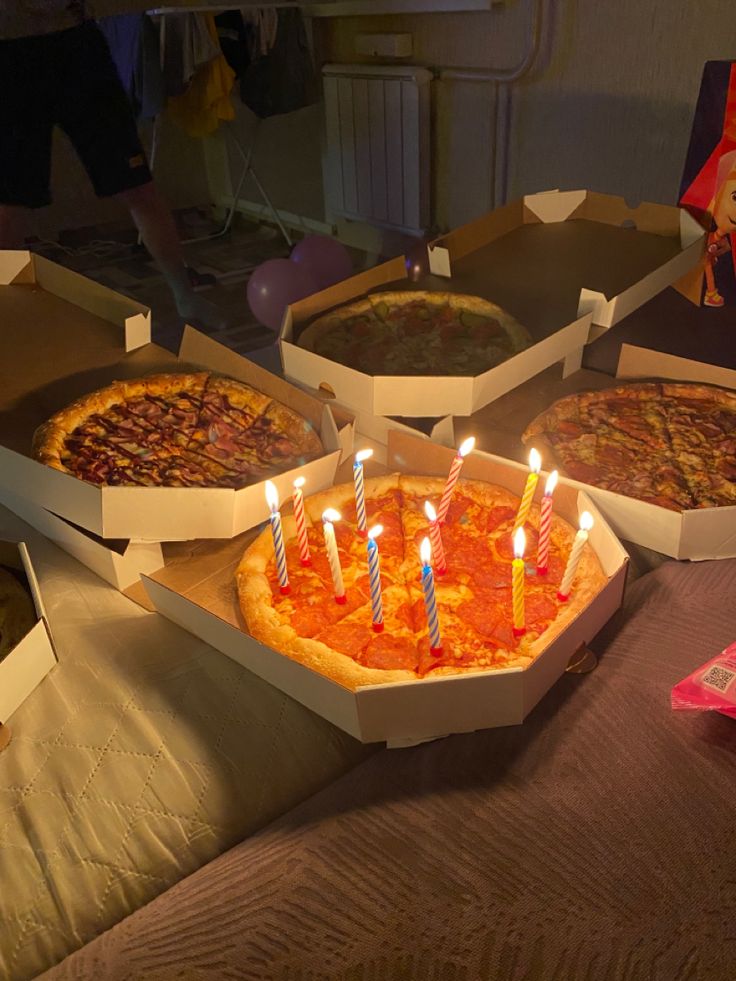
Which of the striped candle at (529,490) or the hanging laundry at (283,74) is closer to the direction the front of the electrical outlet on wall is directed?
the striped candle

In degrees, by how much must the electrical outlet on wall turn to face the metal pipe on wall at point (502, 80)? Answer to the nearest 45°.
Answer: approximately 45° to its left

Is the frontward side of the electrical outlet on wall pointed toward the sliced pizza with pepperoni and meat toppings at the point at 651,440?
yes

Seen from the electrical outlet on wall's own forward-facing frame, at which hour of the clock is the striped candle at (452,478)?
The striped candle is roughly at 12 o'clock from the electrical outlet on wall.

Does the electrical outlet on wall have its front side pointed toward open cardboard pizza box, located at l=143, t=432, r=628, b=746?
yes

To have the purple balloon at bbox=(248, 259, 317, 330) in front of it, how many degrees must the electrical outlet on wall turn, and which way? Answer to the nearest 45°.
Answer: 0° — it already faces it

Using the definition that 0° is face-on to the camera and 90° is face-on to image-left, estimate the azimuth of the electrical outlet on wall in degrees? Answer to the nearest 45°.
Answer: approximately 0°

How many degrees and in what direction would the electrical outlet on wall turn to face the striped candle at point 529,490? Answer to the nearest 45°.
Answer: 0° — it already faces it

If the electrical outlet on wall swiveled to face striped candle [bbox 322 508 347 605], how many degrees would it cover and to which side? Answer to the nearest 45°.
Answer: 0° — it already faces it

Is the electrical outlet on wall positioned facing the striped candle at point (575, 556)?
yes

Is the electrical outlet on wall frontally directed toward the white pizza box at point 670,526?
yes

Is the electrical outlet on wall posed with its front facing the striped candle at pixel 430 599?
yes

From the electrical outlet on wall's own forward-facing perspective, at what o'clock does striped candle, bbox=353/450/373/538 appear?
The striped candle is roughly at 12 o'clock from the electrical outlet on wall.

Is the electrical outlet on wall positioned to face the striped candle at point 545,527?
yes
